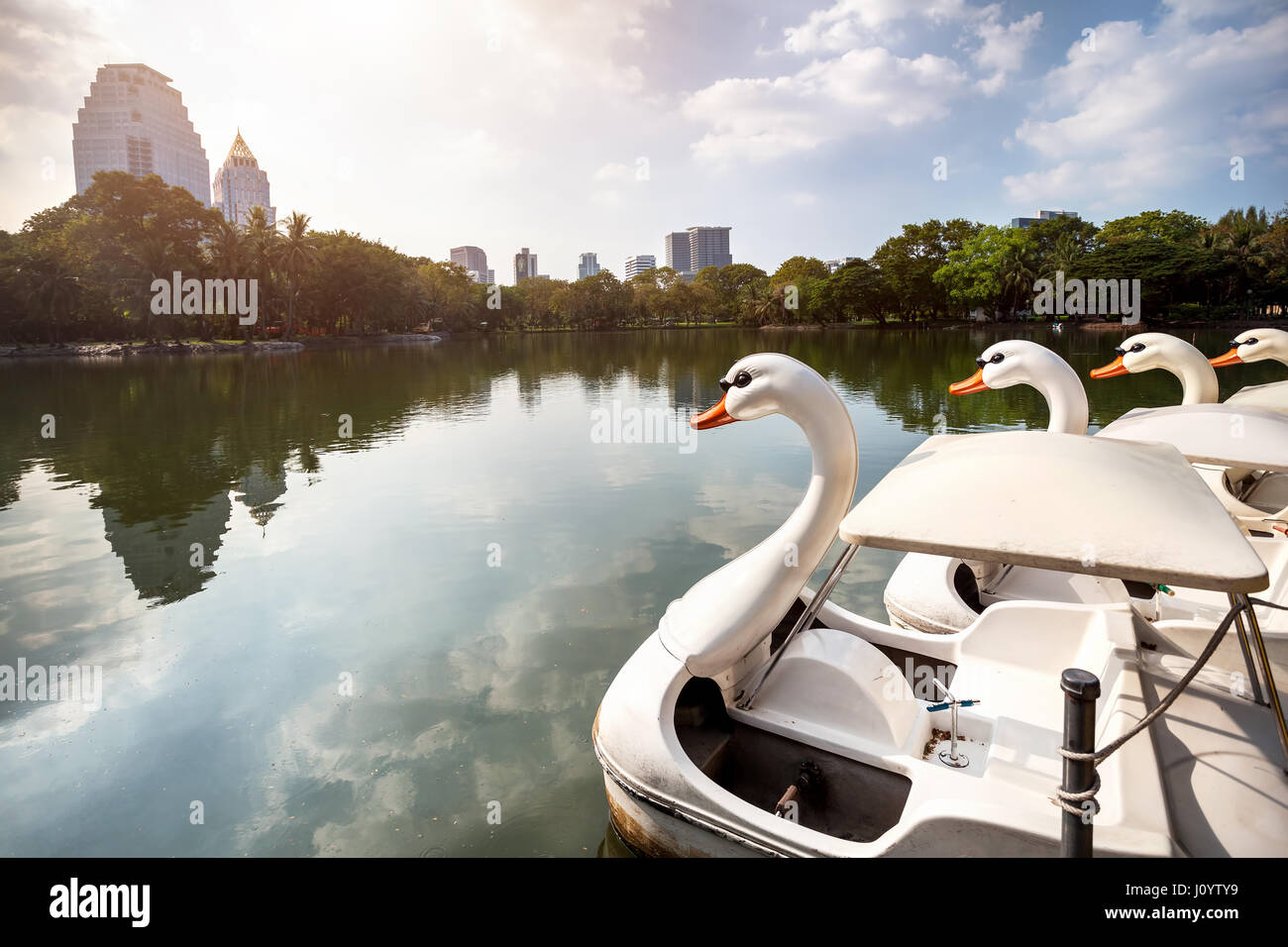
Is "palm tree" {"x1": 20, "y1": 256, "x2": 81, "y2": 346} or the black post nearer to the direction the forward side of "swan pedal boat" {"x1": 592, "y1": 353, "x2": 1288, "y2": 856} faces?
the palm tree

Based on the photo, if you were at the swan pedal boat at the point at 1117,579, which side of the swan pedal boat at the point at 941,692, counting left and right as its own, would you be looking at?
right

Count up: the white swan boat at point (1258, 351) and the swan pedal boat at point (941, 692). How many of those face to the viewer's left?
2

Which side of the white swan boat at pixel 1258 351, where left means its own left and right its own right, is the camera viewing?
left

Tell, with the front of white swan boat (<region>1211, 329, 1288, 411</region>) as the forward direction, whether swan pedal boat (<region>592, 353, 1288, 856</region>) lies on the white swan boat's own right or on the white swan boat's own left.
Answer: on the white swan boat's own left

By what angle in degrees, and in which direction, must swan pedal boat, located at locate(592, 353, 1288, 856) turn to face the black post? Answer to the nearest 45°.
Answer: approximately 90° to its left

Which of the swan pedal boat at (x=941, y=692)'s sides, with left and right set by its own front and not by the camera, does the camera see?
left

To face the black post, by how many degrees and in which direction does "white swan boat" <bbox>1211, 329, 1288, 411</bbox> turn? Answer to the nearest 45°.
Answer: approximately 90° to its left
